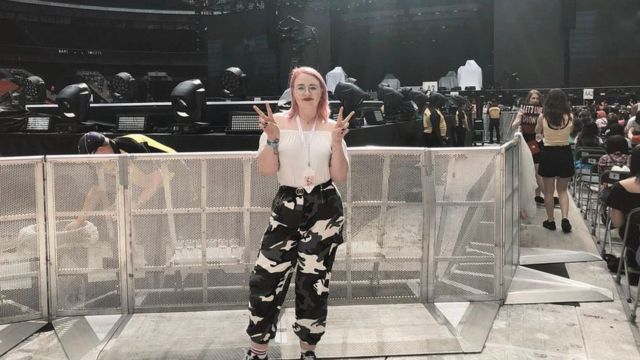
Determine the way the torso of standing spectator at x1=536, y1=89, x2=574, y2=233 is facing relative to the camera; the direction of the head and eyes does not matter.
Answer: away from the camera

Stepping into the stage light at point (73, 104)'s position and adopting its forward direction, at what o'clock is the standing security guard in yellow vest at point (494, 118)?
The standing security guard in yellow vest is roughly at 10 o'clock from the stage light.

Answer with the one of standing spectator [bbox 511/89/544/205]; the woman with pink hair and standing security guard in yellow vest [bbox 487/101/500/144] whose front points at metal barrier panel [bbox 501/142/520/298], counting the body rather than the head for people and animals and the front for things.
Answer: standing spectator [bbox 511/89/544/205]

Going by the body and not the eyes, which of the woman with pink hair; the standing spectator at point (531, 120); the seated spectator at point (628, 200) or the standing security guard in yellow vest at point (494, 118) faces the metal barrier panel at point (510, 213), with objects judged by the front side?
the standing spectator at point (531, 120)

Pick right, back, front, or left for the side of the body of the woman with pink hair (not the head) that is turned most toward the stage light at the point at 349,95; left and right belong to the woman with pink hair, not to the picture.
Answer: back

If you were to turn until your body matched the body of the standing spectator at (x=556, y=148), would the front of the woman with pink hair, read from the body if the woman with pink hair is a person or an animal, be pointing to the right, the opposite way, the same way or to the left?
the opposite way
